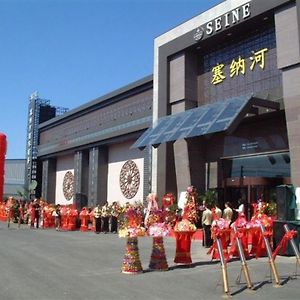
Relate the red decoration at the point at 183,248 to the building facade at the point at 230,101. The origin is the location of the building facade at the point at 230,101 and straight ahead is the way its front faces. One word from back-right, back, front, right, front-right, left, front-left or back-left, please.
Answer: front-left

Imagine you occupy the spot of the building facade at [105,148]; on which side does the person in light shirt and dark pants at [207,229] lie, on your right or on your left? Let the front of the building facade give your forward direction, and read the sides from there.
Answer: on your left

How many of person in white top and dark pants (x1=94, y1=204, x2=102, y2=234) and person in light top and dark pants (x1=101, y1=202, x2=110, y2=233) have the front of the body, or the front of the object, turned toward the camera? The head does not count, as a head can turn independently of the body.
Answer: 2

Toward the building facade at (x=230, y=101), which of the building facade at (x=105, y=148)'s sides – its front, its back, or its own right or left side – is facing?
left

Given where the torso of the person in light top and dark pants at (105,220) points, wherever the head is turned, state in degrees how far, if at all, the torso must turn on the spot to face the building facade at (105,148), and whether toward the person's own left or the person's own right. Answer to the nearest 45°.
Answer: approximately 180°

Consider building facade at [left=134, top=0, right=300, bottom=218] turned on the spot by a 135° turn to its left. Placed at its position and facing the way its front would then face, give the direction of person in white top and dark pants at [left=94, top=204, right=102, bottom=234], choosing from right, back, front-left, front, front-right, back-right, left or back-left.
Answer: back

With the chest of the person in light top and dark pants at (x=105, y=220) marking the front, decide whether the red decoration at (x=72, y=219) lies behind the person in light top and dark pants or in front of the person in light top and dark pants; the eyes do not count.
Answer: behind

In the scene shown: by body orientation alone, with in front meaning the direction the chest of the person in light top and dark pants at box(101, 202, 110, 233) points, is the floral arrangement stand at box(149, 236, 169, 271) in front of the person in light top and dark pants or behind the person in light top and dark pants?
in front

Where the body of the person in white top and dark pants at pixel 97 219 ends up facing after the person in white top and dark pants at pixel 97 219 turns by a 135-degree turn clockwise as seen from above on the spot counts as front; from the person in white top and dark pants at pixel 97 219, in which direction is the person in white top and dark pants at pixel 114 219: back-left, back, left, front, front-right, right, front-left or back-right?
back-right
